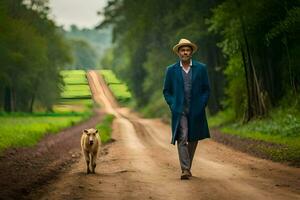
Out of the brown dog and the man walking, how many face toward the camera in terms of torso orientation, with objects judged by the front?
2

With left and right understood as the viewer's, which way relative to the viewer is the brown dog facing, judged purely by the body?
facing the viewer

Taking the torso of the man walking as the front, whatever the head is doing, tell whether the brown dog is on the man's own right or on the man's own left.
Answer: on the man's own right

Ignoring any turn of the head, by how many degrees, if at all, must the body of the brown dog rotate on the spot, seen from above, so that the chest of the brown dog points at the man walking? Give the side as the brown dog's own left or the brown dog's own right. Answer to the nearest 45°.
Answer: approximately 45° to the brown dog's own left

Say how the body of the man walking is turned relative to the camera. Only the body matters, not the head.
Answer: toward the camera
